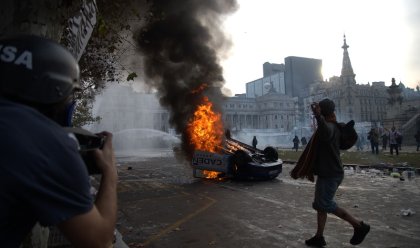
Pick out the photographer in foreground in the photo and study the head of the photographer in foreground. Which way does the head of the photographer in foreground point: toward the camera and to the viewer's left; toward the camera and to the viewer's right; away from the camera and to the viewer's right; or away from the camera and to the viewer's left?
away from the camera and to the viewer's right

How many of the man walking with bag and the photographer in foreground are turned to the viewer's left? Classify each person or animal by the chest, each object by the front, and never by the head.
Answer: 1

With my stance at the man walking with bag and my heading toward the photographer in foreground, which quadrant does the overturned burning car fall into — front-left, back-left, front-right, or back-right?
back-right

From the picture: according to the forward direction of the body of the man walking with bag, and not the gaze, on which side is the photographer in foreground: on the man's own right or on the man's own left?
on the man's own left

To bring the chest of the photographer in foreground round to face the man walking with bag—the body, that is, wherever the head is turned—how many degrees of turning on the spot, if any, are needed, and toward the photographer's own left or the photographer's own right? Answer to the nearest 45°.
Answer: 0° — they already face them

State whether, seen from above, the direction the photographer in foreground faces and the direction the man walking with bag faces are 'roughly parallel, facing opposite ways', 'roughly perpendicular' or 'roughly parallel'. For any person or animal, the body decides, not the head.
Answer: roughly perpendicular

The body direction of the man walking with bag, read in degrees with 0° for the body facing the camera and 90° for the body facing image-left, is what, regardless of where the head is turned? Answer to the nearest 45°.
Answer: approximately 90°

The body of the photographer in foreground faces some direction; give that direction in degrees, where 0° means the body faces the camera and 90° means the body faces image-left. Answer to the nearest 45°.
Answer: approximately 225°
